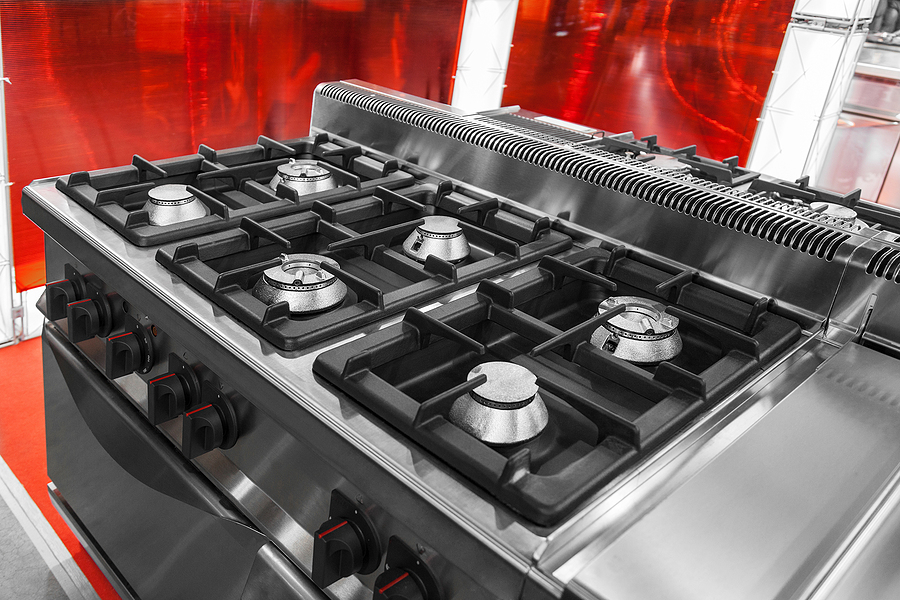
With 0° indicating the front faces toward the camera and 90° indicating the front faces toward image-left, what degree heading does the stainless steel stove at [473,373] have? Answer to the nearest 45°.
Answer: approximately 45°
